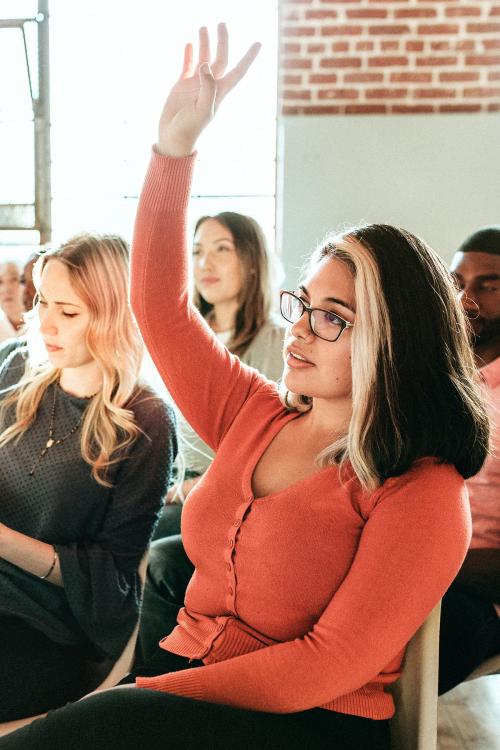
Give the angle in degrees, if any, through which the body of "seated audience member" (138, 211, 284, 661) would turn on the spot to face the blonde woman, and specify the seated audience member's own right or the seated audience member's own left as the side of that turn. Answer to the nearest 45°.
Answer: approximately 45° to the seated audience member's own left

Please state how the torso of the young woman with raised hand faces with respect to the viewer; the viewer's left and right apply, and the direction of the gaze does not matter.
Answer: facing the viewer and to the left of the viewer

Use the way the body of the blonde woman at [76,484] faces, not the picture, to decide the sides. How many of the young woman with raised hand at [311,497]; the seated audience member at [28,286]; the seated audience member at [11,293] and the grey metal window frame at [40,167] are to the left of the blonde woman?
1

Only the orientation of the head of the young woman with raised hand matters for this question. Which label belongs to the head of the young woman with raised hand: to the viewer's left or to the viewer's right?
to the viewer's left

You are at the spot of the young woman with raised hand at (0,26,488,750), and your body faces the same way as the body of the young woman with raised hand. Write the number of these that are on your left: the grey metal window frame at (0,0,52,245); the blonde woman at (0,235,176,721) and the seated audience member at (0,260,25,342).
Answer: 0

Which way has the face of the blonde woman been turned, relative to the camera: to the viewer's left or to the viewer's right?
to the viewer's left

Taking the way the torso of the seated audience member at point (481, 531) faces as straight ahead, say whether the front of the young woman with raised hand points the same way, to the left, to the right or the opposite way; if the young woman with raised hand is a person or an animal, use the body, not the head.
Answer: the same way

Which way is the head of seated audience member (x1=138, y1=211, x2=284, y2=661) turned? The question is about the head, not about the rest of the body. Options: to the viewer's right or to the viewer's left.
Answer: to the viewer's left

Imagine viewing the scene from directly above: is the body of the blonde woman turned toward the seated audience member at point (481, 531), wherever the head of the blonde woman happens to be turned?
no

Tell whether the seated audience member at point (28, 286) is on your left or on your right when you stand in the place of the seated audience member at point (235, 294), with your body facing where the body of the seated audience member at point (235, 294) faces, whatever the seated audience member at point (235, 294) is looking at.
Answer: on your right

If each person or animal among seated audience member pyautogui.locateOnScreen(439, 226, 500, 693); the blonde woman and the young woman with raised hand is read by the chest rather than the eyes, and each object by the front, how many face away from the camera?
0

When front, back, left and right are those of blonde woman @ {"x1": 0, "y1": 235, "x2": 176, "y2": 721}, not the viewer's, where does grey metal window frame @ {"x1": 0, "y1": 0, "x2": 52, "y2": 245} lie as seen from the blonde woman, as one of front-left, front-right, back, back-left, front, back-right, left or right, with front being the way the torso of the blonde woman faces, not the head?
back-right

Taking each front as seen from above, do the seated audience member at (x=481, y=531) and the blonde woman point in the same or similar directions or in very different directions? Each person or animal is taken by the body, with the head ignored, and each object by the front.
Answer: same or similar directions

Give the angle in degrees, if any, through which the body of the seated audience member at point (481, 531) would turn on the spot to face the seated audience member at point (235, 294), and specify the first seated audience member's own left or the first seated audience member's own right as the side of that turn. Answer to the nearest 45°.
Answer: approximately 90° to the first seated audience member's own right

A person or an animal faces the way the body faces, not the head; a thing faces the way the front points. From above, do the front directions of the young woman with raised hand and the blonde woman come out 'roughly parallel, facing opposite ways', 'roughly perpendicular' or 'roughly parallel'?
roughly parallel

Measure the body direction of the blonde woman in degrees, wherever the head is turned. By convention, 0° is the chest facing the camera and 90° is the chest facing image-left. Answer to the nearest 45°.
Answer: approximately 45°

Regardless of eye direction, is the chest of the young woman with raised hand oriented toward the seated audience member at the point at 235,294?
no
